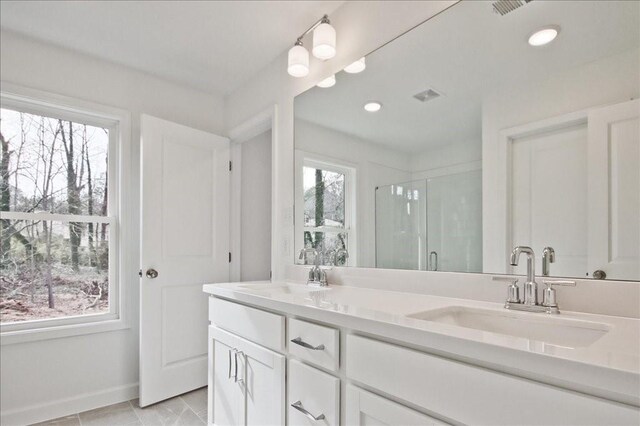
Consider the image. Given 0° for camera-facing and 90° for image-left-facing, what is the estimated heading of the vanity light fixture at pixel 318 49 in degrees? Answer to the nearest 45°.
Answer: approximately 45°

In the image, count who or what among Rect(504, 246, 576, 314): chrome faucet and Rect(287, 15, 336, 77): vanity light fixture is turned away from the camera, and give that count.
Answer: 0

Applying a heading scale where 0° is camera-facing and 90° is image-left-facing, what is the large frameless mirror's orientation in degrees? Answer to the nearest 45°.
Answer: approximately 45°

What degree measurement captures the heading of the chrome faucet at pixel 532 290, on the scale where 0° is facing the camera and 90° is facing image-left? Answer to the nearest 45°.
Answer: approximately 45°

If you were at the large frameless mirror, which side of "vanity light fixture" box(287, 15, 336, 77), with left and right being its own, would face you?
left

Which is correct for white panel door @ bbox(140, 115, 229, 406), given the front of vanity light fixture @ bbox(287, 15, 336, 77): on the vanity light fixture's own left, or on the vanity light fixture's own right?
on the vanity light fixture's own right
